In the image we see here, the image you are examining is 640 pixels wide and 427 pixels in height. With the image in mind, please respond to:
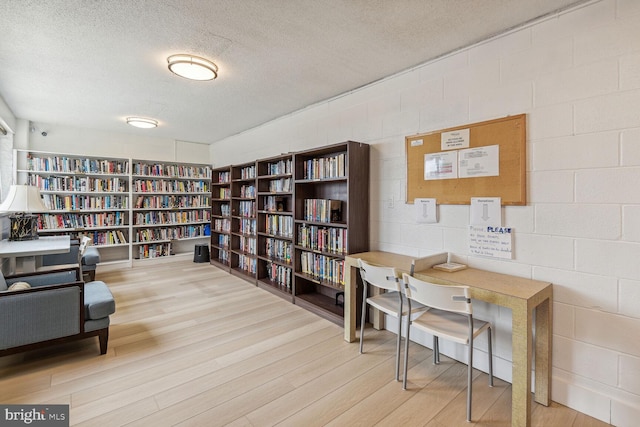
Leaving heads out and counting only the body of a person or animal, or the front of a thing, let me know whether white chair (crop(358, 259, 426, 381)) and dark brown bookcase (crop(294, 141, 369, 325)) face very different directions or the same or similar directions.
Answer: very different directions

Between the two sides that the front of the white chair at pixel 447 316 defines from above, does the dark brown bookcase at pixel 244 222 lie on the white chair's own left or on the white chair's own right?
on the white chair's own left

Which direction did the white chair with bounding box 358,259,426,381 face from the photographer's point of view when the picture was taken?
facing away from the viewer and to the right of the viewer

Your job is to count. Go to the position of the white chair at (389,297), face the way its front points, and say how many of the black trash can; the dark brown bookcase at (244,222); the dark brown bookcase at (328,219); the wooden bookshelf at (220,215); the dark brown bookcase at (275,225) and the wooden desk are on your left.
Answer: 5

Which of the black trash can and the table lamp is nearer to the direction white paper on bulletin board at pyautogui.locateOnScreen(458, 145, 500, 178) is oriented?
the table lamp

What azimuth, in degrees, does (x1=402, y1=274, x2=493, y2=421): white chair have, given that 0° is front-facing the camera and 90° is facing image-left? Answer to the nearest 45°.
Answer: approximately 225°

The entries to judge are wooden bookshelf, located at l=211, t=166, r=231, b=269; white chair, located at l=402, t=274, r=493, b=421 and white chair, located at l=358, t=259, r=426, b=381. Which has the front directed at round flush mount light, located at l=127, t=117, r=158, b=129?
the wooden bookshelf

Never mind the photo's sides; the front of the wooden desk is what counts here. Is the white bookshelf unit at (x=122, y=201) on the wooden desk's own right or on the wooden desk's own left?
on the wooden desk's own right

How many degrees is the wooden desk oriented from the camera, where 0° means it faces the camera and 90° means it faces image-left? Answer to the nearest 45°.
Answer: approximately 45°

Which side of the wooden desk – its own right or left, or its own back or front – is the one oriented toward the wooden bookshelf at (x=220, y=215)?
right

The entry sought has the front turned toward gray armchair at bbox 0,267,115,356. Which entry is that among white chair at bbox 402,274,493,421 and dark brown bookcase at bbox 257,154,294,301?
the dark brown bookcase

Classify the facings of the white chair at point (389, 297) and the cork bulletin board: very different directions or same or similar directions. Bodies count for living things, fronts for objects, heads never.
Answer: very different directions
